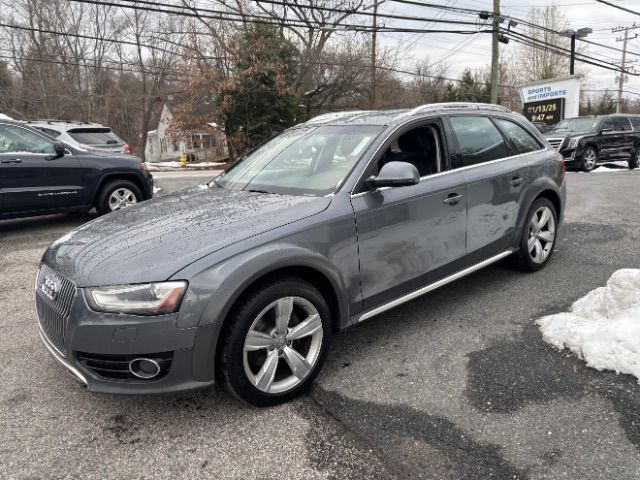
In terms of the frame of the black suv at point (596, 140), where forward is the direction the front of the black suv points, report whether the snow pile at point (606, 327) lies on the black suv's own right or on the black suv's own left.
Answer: on the black suv's own left

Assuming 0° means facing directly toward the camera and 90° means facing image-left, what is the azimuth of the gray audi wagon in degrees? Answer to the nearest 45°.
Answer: approximately 45°

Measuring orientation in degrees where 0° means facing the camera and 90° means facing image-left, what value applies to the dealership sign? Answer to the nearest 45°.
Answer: approximately 45°

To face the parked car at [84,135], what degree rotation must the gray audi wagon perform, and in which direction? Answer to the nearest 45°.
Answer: approximately 90° to its right

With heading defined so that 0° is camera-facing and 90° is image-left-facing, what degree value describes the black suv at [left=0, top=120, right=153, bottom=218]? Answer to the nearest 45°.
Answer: approximately 270°

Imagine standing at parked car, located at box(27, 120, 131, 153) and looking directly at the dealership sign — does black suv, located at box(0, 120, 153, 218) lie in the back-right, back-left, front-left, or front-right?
back-right

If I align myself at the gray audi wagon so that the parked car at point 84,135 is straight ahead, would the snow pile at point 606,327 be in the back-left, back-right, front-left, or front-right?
back-right

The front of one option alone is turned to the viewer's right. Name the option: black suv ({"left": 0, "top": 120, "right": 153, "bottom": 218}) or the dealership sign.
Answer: the black suv

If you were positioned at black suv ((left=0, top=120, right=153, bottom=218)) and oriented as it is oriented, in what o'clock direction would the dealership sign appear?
The dealership sign is roughly at 11 o'clock from the black suv.

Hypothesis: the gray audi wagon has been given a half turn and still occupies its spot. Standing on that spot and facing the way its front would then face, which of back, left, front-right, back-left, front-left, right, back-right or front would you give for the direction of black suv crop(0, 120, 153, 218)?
left
